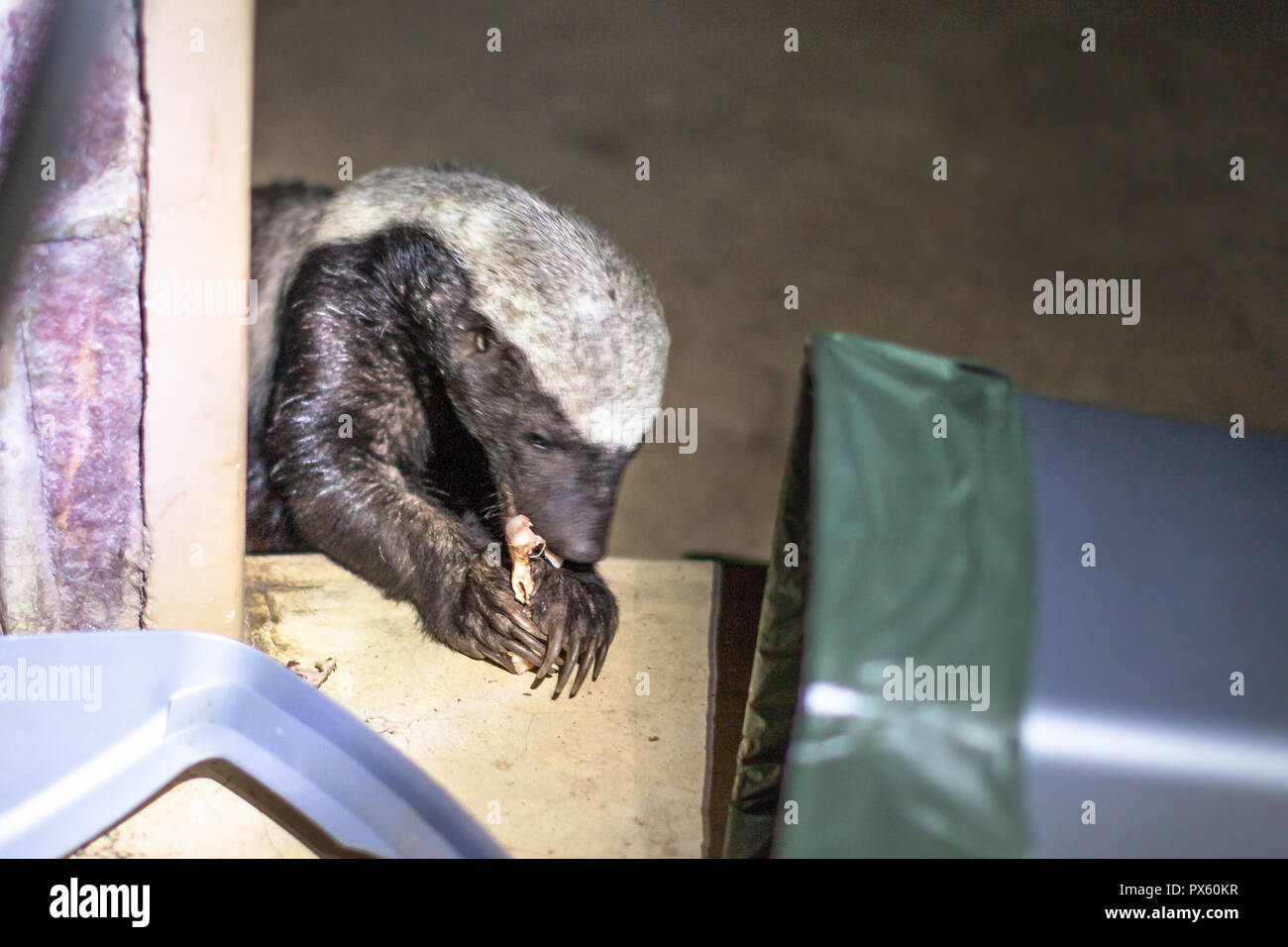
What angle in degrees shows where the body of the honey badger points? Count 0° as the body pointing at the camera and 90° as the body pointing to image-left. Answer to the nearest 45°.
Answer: approximately 315°

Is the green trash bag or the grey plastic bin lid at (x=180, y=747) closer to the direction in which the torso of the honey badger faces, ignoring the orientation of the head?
the green trash bag

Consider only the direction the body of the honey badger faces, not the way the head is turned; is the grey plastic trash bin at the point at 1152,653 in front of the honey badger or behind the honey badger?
in front

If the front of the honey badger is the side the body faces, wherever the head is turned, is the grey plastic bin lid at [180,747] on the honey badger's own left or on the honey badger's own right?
on the honey badger's own right

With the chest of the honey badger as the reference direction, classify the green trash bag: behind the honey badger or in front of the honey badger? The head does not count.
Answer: in front

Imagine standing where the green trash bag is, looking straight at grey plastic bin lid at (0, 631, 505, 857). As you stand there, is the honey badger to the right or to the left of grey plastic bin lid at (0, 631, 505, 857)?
right
